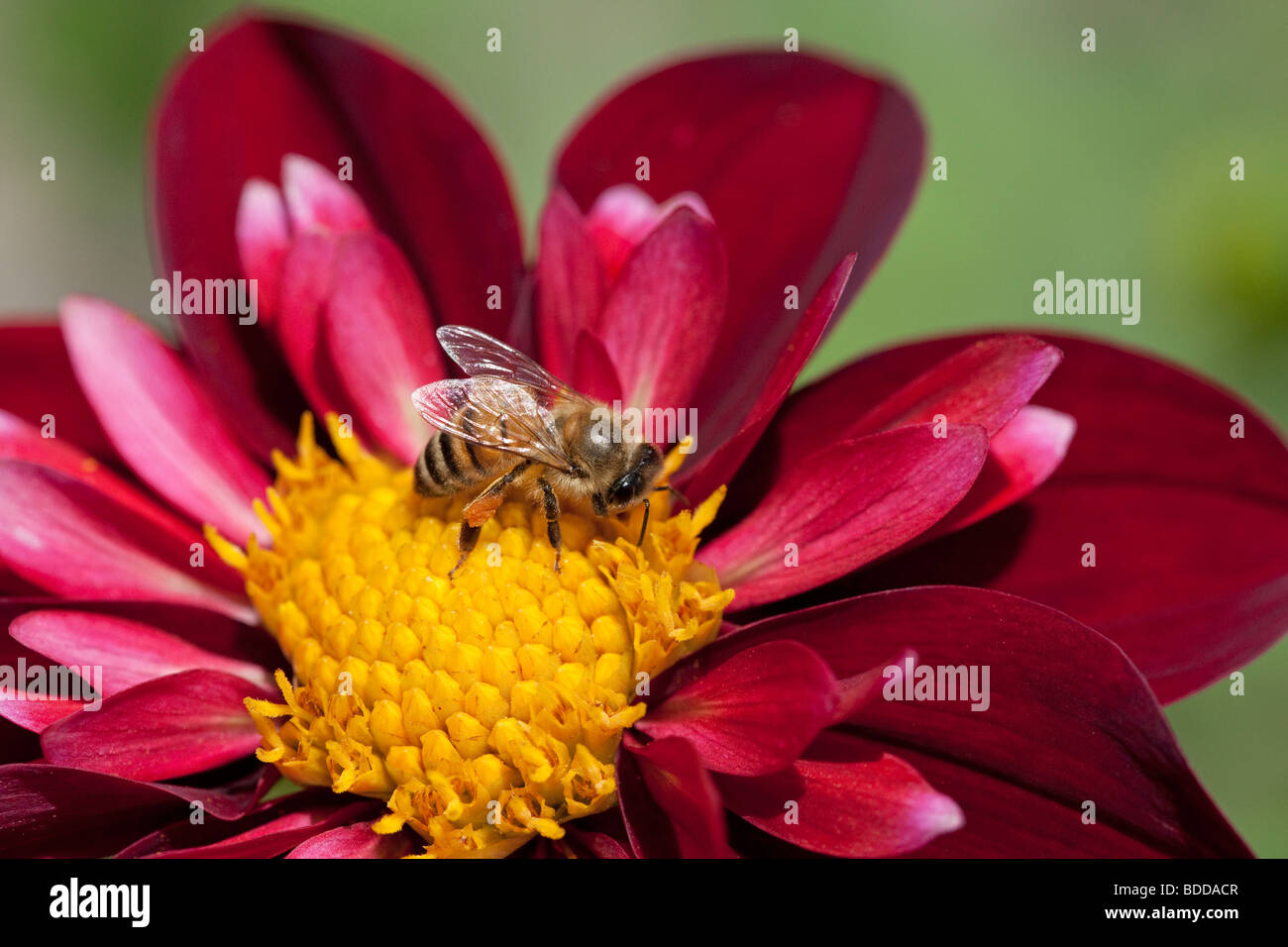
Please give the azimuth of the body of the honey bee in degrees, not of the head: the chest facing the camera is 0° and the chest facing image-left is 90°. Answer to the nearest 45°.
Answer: approximately 270°
